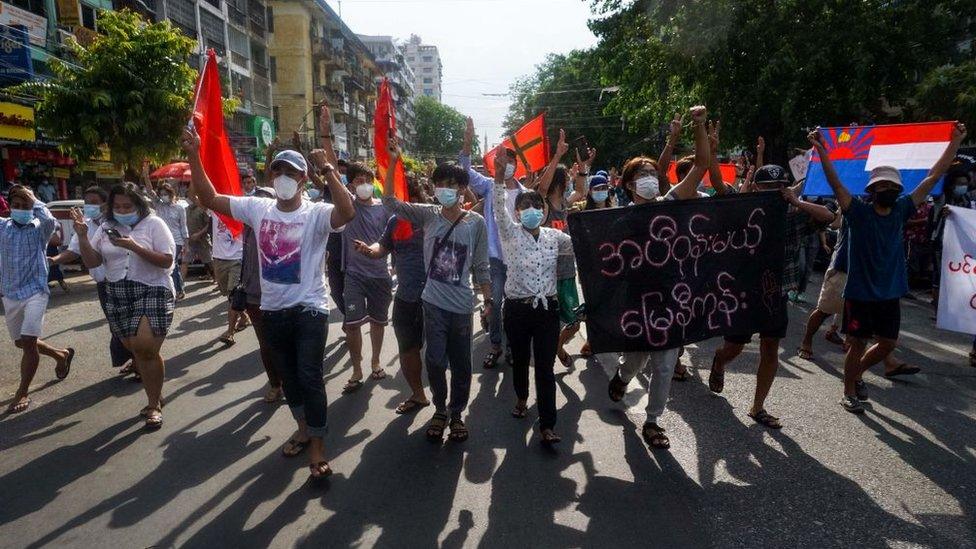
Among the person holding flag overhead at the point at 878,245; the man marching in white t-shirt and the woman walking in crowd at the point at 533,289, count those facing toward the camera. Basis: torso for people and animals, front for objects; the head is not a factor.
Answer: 3

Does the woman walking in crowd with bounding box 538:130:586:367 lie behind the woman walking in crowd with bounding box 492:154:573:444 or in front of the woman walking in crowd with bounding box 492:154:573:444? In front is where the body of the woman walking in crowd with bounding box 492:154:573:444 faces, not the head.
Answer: behind

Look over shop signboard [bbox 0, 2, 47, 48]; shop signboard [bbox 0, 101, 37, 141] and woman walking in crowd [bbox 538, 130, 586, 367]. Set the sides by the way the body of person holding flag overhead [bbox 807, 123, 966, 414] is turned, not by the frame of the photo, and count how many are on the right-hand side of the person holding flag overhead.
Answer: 3

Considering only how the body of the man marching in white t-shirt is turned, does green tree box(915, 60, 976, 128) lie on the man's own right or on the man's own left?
on the man's own left

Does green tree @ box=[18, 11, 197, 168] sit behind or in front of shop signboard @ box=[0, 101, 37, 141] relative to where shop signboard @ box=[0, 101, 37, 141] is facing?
in front

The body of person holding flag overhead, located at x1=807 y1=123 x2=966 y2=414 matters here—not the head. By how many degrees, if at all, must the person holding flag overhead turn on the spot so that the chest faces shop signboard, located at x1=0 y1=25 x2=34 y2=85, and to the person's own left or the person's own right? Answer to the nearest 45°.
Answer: approximately 90° to the person's own right

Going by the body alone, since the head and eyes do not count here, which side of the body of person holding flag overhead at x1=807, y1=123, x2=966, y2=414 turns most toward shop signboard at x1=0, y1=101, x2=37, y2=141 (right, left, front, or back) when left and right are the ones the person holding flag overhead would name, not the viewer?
right

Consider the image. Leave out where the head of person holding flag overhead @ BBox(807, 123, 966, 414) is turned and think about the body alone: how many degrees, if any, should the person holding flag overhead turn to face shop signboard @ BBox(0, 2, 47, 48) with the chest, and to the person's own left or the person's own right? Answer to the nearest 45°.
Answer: approximately 90° to the person's own right

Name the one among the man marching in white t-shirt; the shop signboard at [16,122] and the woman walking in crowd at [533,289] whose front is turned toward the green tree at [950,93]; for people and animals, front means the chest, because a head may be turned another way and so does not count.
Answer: the shop signboard

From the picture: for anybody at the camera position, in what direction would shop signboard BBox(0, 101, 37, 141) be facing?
facing the viewer and to the right of the viewer

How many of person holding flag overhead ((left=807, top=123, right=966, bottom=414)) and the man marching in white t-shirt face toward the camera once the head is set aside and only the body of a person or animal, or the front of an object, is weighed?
2

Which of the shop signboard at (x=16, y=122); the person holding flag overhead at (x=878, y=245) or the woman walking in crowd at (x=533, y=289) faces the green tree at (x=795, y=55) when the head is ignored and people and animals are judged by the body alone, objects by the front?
the shop signboard

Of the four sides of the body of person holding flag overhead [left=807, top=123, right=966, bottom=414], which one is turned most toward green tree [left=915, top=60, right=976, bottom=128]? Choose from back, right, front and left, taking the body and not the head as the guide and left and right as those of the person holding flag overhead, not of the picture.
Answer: back
